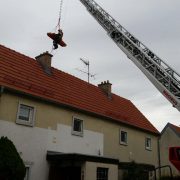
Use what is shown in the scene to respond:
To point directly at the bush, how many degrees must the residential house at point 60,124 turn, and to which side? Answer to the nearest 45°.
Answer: approximately 90° to its right

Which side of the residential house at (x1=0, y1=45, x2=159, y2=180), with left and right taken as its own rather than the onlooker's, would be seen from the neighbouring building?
left

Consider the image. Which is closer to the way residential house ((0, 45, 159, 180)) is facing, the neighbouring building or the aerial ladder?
the aerial ladder

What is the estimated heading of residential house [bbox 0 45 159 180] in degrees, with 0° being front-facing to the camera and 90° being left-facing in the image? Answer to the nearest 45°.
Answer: approximately 315°
